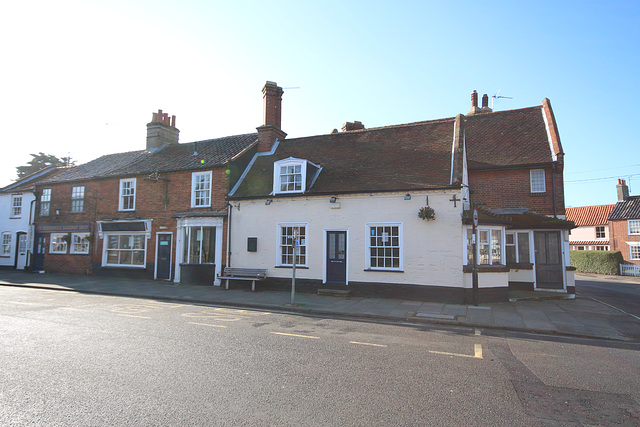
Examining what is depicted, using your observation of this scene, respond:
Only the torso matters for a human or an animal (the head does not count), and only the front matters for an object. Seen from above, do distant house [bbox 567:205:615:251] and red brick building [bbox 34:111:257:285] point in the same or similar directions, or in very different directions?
same or similar directions

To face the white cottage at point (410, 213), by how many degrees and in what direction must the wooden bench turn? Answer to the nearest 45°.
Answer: approximately 135° to its left

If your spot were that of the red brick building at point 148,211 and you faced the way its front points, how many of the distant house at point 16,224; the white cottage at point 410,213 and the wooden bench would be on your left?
2

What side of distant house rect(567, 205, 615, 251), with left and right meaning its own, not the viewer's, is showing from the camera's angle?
front

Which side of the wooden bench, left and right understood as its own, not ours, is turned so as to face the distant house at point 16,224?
right

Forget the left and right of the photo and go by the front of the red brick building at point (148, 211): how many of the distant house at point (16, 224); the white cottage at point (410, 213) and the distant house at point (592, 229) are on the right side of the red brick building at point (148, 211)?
1

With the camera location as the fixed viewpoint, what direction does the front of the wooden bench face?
facing the viewer and to the left of the viewer

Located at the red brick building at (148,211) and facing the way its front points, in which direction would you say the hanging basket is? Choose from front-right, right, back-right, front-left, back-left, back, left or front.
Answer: left

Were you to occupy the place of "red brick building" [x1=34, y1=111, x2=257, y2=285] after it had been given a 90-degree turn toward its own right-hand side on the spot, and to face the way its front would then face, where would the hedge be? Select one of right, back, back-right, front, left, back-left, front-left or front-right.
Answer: back-right

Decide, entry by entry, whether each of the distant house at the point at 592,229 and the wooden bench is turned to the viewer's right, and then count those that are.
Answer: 0

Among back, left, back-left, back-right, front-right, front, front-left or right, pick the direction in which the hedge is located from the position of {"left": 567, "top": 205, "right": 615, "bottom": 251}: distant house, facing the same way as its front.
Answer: front

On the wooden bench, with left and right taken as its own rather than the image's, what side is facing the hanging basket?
left

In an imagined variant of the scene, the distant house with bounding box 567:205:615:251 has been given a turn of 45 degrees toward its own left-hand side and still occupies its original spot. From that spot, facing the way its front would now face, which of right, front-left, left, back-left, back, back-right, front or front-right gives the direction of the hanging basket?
front-right

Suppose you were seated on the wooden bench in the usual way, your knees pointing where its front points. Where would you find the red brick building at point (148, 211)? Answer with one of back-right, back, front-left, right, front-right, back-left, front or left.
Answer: right

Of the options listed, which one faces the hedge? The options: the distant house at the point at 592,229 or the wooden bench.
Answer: the distant house
